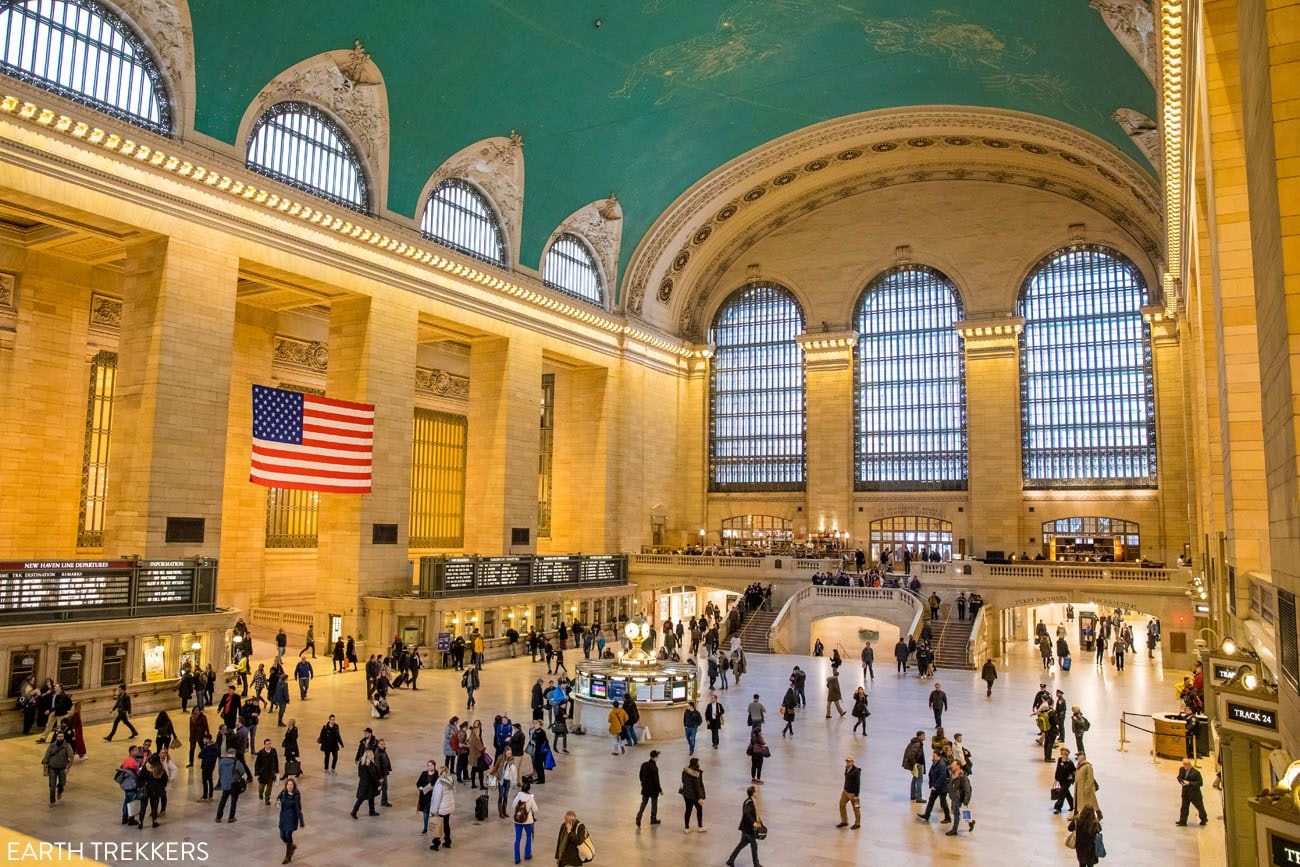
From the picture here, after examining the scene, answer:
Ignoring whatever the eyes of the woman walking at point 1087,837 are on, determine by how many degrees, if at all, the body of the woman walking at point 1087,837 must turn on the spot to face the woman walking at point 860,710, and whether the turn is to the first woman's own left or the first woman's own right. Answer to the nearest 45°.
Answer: approximately 45° to the first woman's own left

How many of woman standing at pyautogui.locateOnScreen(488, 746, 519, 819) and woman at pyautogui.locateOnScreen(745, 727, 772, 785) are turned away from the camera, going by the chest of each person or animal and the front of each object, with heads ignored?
1

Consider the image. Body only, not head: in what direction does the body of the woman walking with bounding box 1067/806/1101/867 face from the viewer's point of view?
away from the camera

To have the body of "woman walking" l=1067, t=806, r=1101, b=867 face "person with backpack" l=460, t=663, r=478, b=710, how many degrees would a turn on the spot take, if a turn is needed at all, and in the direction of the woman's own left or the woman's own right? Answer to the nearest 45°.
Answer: approximately 45° to the woman's own left

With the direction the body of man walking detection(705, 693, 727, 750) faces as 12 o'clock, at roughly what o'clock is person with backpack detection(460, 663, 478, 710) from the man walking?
The person with backpack is roughly at 4 o'clock from the man walking.

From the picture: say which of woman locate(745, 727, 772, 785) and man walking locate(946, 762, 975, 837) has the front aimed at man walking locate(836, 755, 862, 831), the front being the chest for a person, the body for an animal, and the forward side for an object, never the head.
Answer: man walking locate(946, 762, 975, 837)

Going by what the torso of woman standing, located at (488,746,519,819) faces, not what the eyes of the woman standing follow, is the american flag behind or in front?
behind
